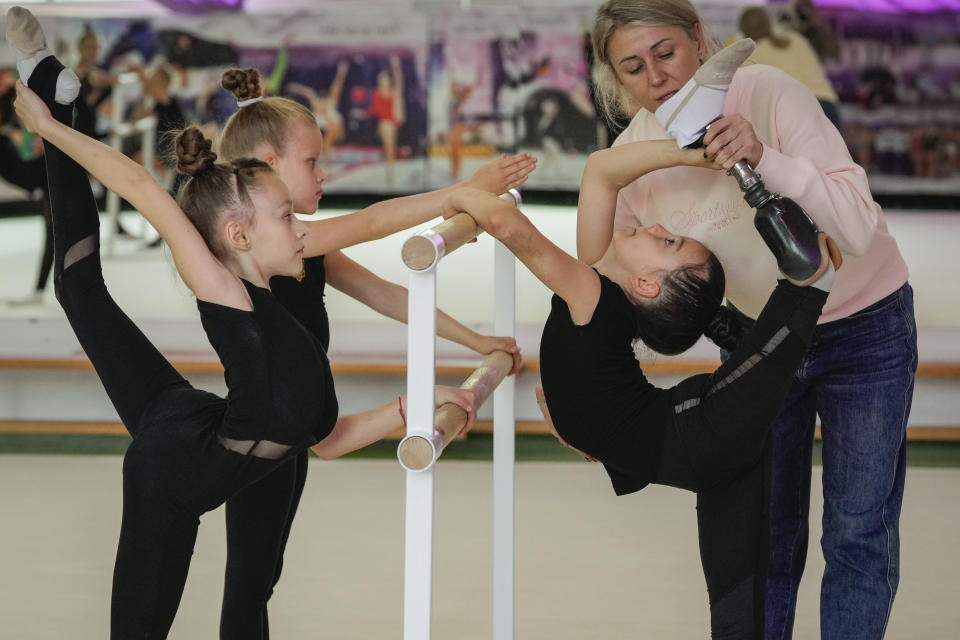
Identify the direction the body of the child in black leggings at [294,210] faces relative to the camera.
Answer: to the viewer's right

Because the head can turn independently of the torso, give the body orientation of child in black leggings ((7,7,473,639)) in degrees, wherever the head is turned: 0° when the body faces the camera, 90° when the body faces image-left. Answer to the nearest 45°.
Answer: approximately 270°

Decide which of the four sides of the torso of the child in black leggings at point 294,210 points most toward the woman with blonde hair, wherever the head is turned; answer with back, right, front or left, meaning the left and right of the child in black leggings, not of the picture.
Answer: front

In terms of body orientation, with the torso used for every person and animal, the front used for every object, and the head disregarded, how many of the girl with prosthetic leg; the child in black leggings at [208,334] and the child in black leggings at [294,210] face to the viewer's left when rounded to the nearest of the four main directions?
1

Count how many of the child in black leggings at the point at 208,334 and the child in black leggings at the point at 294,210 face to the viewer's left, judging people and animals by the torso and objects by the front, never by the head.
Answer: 0

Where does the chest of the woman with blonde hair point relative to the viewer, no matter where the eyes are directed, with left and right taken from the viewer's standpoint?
facing the viewer and to the left of the viewer

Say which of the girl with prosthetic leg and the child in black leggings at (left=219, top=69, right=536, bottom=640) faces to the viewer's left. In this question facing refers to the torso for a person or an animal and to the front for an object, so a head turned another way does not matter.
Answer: the girl with prosthetic leg

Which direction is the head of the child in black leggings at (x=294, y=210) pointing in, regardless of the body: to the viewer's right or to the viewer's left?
to the viewer's right

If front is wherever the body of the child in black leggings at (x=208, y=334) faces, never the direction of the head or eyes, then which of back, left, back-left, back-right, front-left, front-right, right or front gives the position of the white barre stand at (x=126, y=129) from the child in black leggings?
left

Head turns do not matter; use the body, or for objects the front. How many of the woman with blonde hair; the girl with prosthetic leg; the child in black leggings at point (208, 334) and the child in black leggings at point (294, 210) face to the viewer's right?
2

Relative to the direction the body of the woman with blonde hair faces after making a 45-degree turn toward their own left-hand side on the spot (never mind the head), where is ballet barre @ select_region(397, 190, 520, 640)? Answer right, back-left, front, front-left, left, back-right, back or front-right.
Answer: front-right

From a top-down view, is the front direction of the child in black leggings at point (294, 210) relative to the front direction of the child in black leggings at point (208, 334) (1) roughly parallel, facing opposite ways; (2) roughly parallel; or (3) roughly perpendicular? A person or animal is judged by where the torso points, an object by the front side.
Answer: roughly parallel

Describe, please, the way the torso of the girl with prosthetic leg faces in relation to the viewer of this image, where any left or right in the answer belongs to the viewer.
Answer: facing to the left of the viewer

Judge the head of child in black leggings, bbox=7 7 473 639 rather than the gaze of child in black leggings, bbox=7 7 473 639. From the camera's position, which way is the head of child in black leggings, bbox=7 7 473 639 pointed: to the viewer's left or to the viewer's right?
to the viewer's right
